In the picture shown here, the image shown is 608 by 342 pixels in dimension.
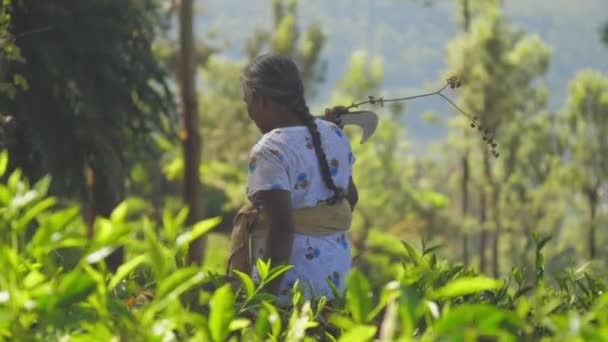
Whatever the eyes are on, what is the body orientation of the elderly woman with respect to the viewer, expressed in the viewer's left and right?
facing away from the viewer and to the left of the viewer

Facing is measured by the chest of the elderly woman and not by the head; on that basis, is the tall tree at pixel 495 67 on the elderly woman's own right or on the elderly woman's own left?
on the elderly woman's own right

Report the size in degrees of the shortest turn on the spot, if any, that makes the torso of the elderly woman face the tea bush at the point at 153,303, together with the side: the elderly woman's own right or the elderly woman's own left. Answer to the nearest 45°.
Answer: approximately 135° to the elderly woman's own left
